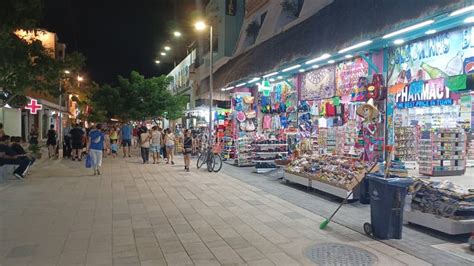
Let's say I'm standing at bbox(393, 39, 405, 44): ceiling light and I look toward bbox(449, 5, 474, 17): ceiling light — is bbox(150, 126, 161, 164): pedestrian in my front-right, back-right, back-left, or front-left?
back-right

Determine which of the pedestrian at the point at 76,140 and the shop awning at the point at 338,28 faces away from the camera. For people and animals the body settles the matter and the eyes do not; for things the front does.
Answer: the pedestrian

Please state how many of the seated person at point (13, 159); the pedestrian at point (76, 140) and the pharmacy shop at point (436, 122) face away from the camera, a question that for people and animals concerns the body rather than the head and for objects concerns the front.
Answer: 1

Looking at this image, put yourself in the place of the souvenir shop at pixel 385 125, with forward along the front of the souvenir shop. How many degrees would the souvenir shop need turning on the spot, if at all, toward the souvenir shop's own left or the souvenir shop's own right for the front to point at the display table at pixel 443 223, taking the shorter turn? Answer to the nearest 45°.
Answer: approximately 45° to the souvenir shop's own left

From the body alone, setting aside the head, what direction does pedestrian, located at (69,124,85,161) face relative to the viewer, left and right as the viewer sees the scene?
facing away from the viewer

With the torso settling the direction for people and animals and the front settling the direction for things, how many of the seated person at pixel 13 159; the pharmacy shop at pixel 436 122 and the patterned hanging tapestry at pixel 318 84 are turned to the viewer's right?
1

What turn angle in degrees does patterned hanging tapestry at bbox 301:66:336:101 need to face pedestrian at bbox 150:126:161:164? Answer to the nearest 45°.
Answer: approximately 45° to its right

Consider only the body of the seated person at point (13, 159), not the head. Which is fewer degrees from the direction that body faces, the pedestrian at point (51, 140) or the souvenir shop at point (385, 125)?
the souvenir shop

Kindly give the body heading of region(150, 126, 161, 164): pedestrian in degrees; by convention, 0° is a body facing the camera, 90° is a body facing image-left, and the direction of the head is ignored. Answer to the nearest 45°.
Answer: approximately 180°
